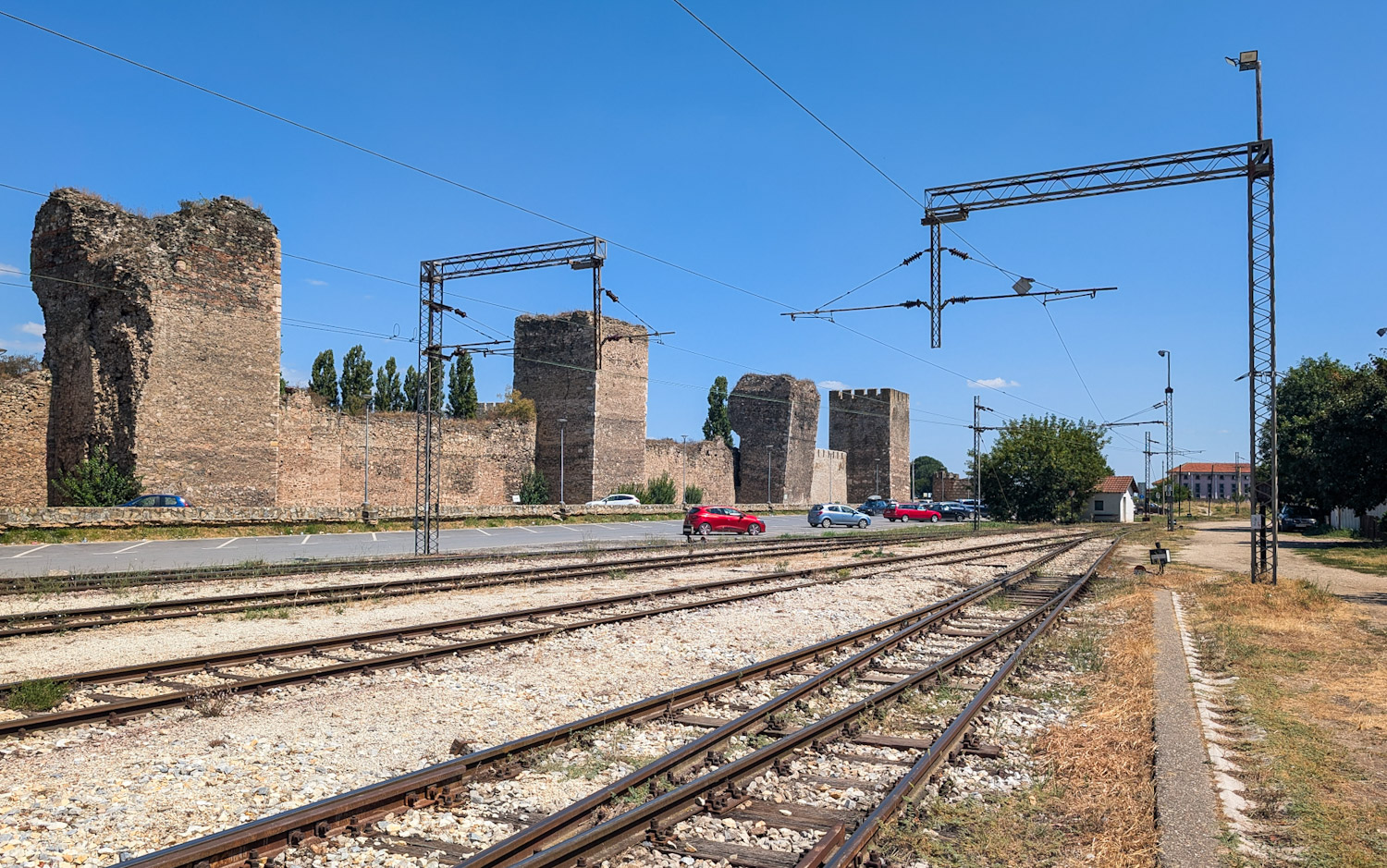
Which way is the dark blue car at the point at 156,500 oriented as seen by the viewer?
to the viewer's left

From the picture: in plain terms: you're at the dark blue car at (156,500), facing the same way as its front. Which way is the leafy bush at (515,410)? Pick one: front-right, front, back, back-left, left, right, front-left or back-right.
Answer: back-right

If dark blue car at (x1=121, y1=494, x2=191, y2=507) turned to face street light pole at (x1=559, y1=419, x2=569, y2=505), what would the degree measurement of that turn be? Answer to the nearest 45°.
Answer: approximately 135° to its right

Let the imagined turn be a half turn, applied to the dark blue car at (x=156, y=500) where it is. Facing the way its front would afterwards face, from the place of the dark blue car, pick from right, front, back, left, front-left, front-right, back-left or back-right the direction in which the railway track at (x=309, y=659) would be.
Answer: right

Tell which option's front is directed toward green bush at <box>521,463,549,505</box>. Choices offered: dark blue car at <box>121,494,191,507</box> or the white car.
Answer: the white car

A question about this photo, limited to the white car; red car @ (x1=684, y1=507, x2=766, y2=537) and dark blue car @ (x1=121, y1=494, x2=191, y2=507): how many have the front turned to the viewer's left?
2

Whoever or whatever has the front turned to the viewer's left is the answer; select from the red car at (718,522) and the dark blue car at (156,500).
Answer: the dark blue car

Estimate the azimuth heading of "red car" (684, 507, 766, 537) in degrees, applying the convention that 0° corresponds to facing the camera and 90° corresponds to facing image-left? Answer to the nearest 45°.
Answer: approximately 270°

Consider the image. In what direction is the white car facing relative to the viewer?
to the viewer's left

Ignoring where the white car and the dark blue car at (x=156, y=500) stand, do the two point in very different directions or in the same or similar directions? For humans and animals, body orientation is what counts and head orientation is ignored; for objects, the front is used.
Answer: same or similar directions
